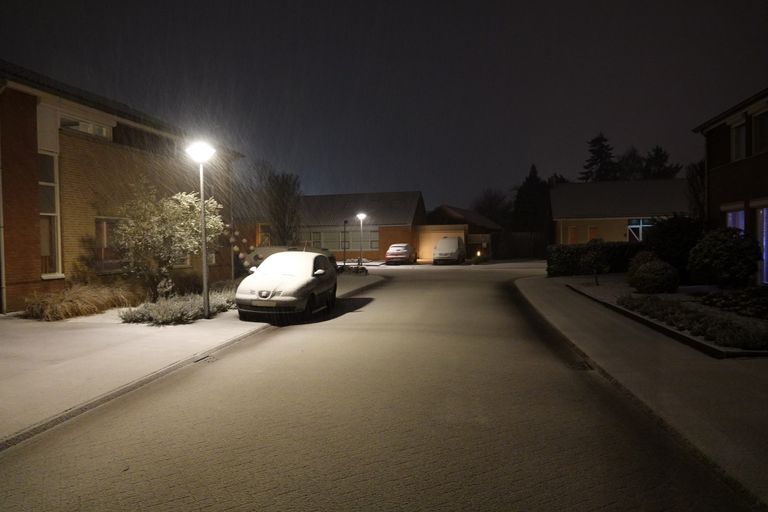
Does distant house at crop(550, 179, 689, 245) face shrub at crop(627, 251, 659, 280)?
yes

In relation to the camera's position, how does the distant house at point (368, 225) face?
facing the viewer

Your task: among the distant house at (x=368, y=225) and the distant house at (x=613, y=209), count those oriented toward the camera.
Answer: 2

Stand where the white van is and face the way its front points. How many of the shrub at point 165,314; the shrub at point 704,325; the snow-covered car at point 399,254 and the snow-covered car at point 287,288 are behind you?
0

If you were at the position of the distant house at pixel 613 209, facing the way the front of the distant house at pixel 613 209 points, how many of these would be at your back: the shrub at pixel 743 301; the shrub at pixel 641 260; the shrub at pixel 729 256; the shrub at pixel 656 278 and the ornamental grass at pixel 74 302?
0

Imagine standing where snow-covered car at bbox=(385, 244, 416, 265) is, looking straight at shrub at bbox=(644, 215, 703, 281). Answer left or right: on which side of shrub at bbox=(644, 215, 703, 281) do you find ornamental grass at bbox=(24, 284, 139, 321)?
right

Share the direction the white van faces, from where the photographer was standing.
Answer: facing the viewer and to the left of the viewer

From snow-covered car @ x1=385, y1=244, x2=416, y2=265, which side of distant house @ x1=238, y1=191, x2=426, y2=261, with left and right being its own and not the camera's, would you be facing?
front

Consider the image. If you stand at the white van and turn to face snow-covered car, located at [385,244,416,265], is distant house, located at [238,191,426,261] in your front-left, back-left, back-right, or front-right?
front-right

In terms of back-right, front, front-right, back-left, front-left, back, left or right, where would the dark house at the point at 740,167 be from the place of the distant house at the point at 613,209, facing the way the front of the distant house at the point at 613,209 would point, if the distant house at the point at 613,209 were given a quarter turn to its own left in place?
right

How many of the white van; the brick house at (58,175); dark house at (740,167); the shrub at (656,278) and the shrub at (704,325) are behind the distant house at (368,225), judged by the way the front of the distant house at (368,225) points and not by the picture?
0

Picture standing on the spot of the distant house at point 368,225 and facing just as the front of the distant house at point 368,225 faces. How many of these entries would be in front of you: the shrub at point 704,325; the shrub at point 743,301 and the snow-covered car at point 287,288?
3

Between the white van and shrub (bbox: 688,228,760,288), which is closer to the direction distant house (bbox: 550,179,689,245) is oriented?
the shrub

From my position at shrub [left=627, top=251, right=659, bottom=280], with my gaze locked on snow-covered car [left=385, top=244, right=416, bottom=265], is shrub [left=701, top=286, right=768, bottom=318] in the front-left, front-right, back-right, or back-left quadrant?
back-left

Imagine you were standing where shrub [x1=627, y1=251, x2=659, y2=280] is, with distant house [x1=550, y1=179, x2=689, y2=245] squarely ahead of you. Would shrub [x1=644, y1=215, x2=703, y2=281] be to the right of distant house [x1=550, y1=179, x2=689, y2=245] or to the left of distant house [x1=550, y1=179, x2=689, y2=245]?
right

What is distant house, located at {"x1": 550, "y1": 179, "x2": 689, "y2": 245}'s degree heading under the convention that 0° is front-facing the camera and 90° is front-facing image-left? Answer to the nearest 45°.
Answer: approximately 0°

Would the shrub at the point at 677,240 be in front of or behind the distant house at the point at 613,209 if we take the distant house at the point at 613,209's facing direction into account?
in front
